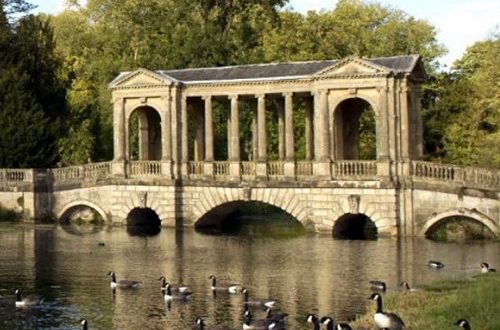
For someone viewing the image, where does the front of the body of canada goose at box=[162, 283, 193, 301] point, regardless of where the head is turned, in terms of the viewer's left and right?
facing to the left of the viewer

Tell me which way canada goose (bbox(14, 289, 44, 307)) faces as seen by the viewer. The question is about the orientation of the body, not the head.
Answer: to the viewer's left

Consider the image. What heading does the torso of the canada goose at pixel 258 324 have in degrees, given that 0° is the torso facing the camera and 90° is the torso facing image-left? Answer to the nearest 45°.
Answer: approximately 90°

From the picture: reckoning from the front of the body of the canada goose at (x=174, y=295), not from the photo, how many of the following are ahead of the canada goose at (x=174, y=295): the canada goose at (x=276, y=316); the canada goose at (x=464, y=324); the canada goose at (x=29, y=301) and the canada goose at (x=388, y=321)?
1

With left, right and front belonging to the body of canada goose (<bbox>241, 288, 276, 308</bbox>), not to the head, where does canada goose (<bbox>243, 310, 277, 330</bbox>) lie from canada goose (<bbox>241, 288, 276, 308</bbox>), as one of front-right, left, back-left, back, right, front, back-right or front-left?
left

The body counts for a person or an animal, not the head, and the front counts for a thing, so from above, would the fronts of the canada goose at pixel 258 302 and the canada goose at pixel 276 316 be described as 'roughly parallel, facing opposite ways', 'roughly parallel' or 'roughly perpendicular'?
roughly parallel

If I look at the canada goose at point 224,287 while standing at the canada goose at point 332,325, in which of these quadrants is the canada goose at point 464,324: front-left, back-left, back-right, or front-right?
back-right

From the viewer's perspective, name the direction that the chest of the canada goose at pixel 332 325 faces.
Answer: to the viewer's left

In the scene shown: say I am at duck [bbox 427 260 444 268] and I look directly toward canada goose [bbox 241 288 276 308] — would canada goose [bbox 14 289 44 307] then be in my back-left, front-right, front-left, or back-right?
front-right

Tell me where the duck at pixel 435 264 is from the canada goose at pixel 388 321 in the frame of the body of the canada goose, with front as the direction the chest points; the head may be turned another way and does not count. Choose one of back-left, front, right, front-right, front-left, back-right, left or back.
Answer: right
